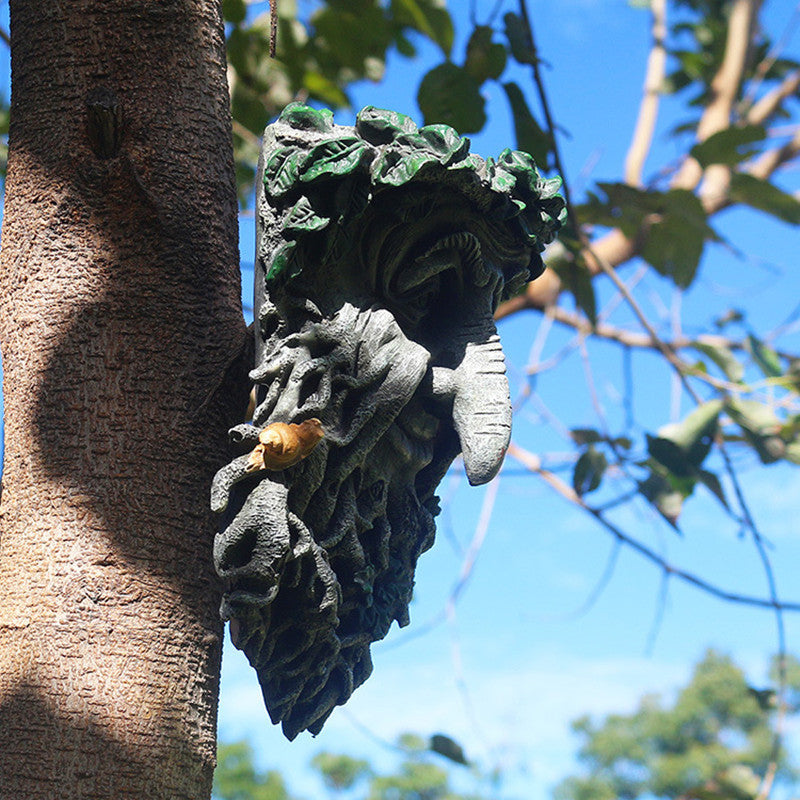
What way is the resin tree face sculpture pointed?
to the viewer's right

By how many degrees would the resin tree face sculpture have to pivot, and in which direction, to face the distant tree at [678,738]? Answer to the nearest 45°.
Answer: approximately 45° to its left
